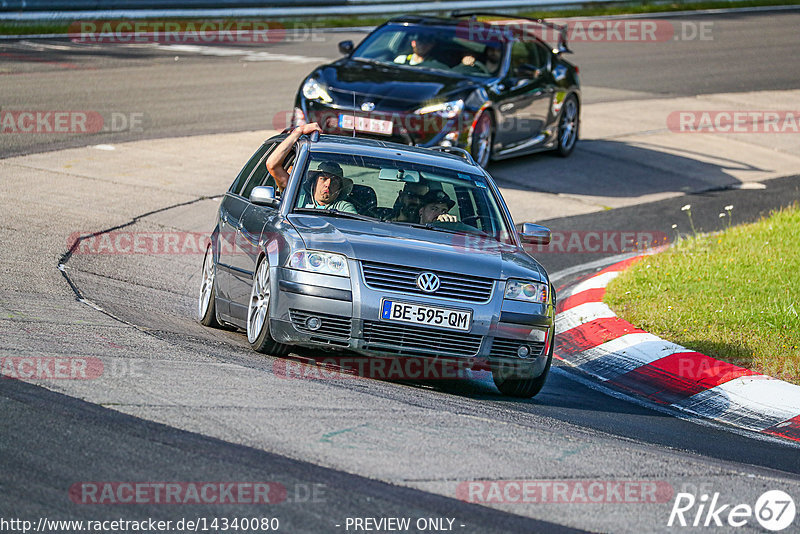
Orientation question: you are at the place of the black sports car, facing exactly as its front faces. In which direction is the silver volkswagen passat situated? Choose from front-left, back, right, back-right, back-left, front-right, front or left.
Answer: front-left

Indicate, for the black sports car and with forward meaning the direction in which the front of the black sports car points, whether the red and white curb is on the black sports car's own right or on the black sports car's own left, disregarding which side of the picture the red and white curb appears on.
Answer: on the black sports car's own left

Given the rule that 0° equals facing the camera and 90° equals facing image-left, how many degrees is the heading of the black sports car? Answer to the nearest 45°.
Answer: approximately 45°

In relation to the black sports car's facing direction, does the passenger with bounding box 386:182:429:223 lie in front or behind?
in front
